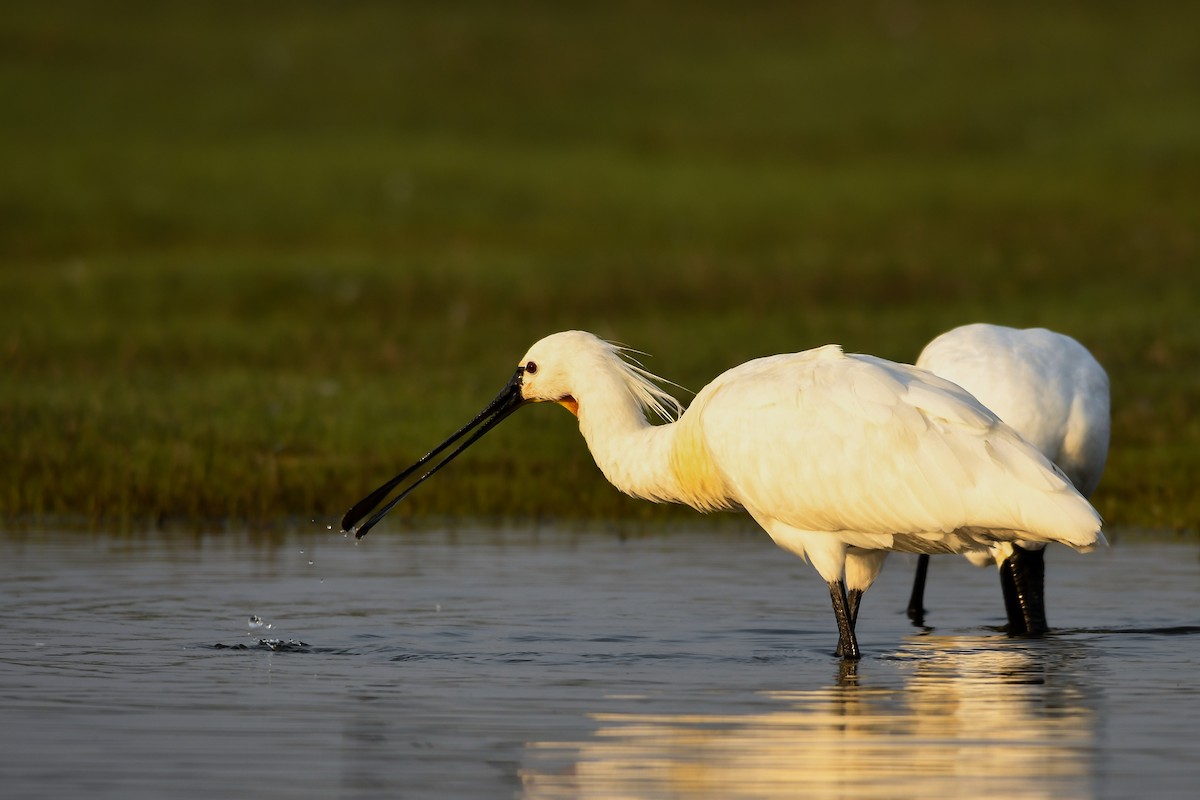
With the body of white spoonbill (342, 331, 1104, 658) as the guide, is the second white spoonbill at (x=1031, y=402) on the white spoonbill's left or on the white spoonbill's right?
on the white spoonbill's right

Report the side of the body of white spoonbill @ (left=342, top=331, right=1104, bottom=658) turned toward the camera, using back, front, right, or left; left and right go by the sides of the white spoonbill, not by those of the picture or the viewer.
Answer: left
